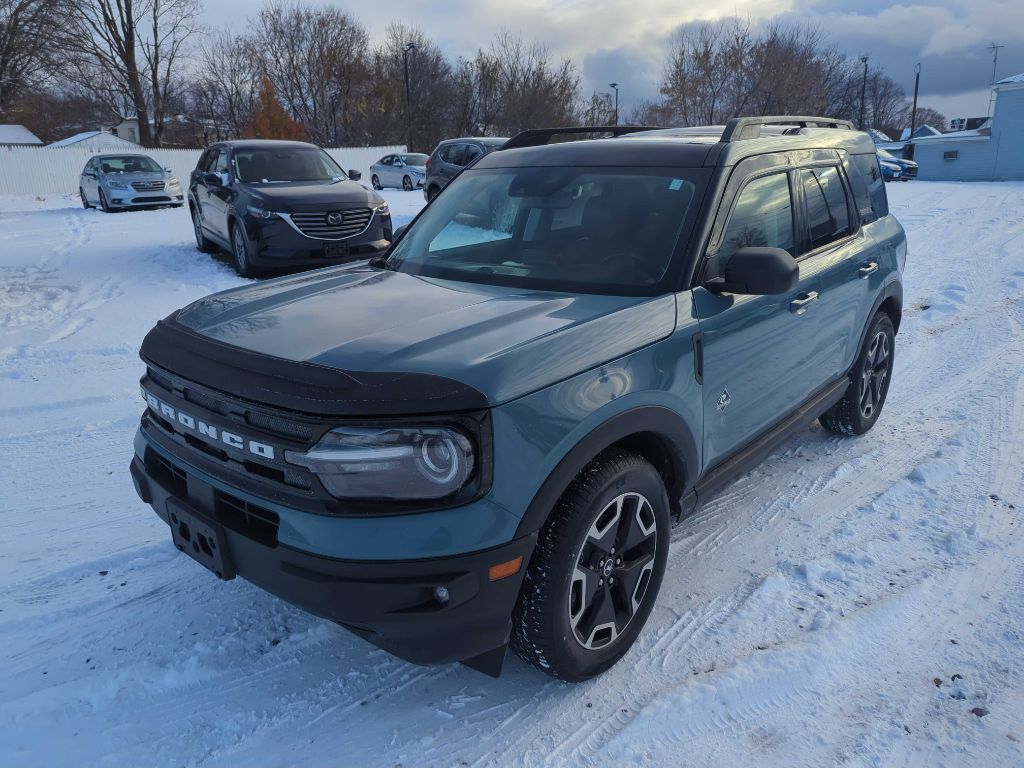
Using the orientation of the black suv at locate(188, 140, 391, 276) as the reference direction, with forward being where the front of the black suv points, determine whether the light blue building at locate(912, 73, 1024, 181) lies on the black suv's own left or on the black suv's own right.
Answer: on the black suv's own left

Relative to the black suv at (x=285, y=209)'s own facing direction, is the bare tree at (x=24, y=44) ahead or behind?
behind

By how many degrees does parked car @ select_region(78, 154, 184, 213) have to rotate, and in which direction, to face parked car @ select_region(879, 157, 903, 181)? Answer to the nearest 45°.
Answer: approximately 45° to its left

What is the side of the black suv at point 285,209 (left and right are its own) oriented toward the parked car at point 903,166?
left

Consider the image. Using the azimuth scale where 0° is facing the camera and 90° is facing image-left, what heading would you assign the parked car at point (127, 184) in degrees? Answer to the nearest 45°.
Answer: approximately 315°

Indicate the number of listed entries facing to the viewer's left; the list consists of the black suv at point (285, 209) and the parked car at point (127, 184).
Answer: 0

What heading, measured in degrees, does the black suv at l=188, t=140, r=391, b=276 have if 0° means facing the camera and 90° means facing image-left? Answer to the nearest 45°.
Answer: approximately 315°

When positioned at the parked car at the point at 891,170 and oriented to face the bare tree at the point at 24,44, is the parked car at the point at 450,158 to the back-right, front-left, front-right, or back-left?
front-left

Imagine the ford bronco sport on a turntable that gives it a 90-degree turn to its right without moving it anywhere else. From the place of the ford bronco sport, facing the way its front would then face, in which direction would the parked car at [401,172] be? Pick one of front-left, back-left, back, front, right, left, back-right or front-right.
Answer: front-right

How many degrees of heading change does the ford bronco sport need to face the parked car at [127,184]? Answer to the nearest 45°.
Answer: approximately 90° to its right

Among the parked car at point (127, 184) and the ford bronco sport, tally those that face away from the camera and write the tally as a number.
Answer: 0

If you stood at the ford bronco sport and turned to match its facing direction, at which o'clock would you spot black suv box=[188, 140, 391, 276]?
The black suv is roughly at 4 o'clock from the ford bronco sport.
